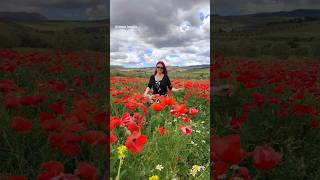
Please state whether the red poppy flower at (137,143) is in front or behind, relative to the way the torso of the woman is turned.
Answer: in front

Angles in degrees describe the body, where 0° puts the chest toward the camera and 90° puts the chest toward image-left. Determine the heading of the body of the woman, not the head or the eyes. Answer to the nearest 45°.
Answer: approximately 0°
